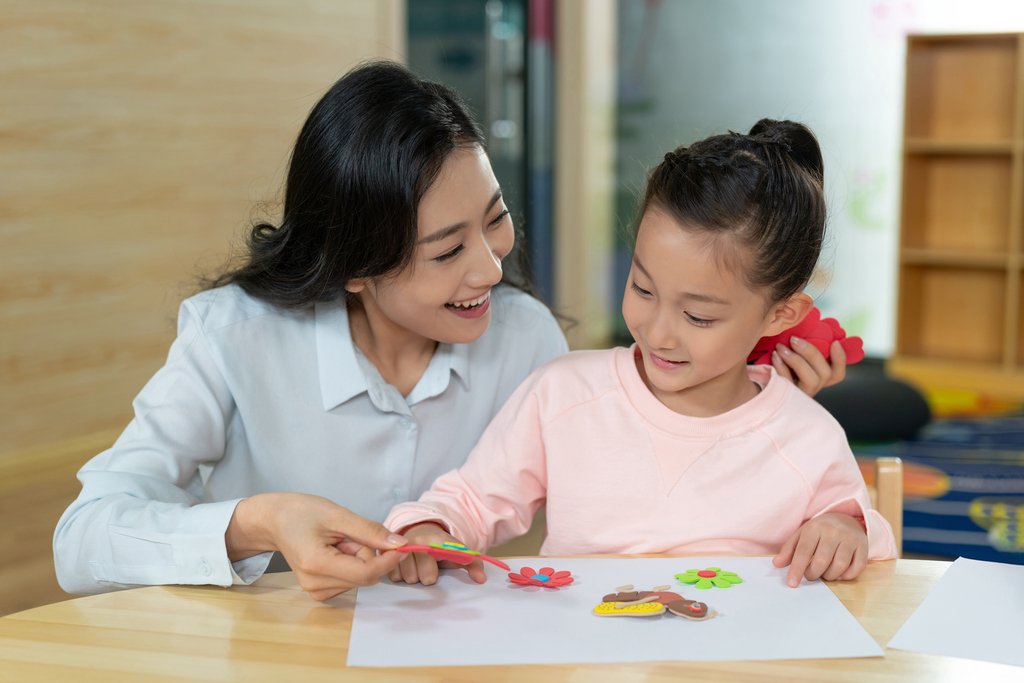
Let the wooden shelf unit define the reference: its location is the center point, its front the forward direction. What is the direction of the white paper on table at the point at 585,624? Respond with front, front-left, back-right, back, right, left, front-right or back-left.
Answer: front

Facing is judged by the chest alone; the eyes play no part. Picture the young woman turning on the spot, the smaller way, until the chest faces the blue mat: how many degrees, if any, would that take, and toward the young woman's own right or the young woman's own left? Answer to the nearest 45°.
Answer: approximately 90° to the young woman's own left

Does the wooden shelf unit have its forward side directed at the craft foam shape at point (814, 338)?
yes

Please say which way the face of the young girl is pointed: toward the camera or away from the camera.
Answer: toward the camera

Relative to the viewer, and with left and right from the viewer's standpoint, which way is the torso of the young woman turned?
facing the viewer and to the right of the viewer

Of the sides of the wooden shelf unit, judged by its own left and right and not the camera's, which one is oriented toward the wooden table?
front

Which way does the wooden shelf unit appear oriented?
toward the camera

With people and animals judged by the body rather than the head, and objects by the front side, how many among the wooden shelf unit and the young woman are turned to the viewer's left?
0

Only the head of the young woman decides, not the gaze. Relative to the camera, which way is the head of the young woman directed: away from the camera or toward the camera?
toward the camera

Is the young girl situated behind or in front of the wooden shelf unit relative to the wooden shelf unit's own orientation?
in front

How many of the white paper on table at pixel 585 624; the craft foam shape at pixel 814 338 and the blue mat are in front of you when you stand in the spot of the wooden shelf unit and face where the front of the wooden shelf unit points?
3

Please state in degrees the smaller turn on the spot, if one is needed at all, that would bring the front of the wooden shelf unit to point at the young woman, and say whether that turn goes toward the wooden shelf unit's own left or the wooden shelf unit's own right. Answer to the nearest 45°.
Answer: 0° — it already faces them

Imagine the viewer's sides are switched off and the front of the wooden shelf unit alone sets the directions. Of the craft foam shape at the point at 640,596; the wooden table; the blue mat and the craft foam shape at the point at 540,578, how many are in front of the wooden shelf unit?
4
